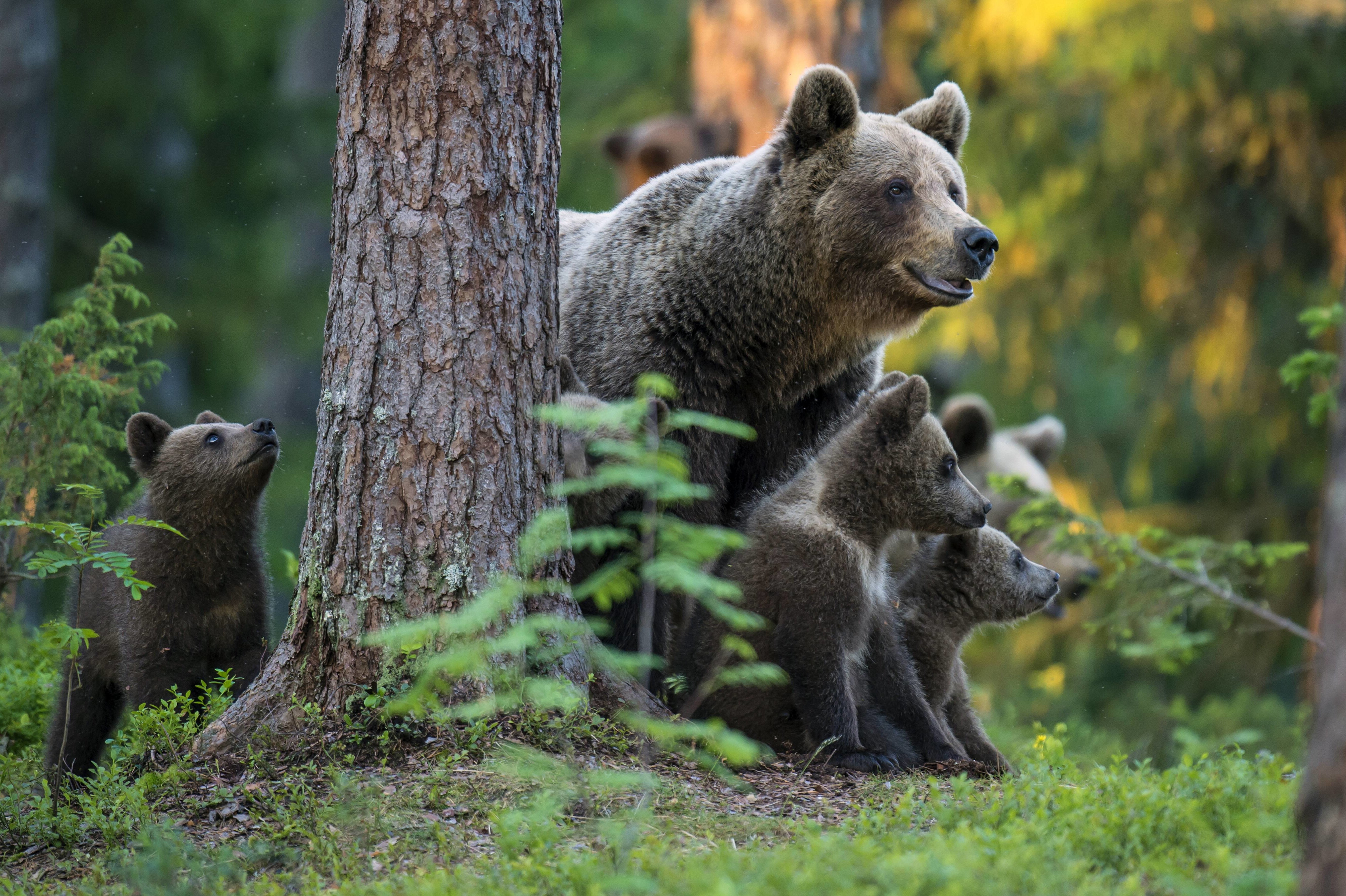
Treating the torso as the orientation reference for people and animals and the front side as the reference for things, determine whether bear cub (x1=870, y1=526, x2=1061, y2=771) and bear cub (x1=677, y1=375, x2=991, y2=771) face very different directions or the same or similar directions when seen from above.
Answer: same or similar directions

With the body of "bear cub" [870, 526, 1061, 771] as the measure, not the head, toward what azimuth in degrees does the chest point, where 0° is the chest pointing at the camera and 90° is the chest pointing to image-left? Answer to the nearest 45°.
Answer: approximately 270°

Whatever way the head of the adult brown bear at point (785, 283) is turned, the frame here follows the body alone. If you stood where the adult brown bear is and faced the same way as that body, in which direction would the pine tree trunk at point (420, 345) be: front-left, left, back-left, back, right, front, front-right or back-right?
right

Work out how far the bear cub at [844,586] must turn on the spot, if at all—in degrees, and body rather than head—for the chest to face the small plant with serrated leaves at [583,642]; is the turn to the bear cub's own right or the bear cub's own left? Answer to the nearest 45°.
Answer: approximately 90° to the bear cub's own right

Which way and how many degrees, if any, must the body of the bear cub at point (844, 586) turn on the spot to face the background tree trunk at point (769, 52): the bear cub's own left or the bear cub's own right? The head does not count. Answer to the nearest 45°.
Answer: approximately 90° to the bear cub's own left

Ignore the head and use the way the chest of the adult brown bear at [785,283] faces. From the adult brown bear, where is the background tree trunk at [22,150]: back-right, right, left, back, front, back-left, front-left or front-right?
back

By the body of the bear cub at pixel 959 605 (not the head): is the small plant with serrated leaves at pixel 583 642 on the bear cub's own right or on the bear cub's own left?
on the bear cub's own right

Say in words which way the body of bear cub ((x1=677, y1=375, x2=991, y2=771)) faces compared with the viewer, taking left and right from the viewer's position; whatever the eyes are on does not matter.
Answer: facing to the right of the viewer

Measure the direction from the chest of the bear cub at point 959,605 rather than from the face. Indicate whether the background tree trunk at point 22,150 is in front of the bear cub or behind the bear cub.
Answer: behind

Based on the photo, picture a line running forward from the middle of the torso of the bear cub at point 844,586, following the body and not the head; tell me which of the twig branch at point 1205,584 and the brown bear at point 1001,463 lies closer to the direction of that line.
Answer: the twig branch

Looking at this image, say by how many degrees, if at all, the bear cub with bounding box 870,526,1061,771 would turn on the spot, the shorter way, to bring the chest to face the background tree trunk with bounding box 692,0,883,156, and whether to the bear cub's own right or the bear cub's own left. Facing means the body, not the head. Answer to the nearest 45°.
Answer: approximately 90° to the bear cub's own left
